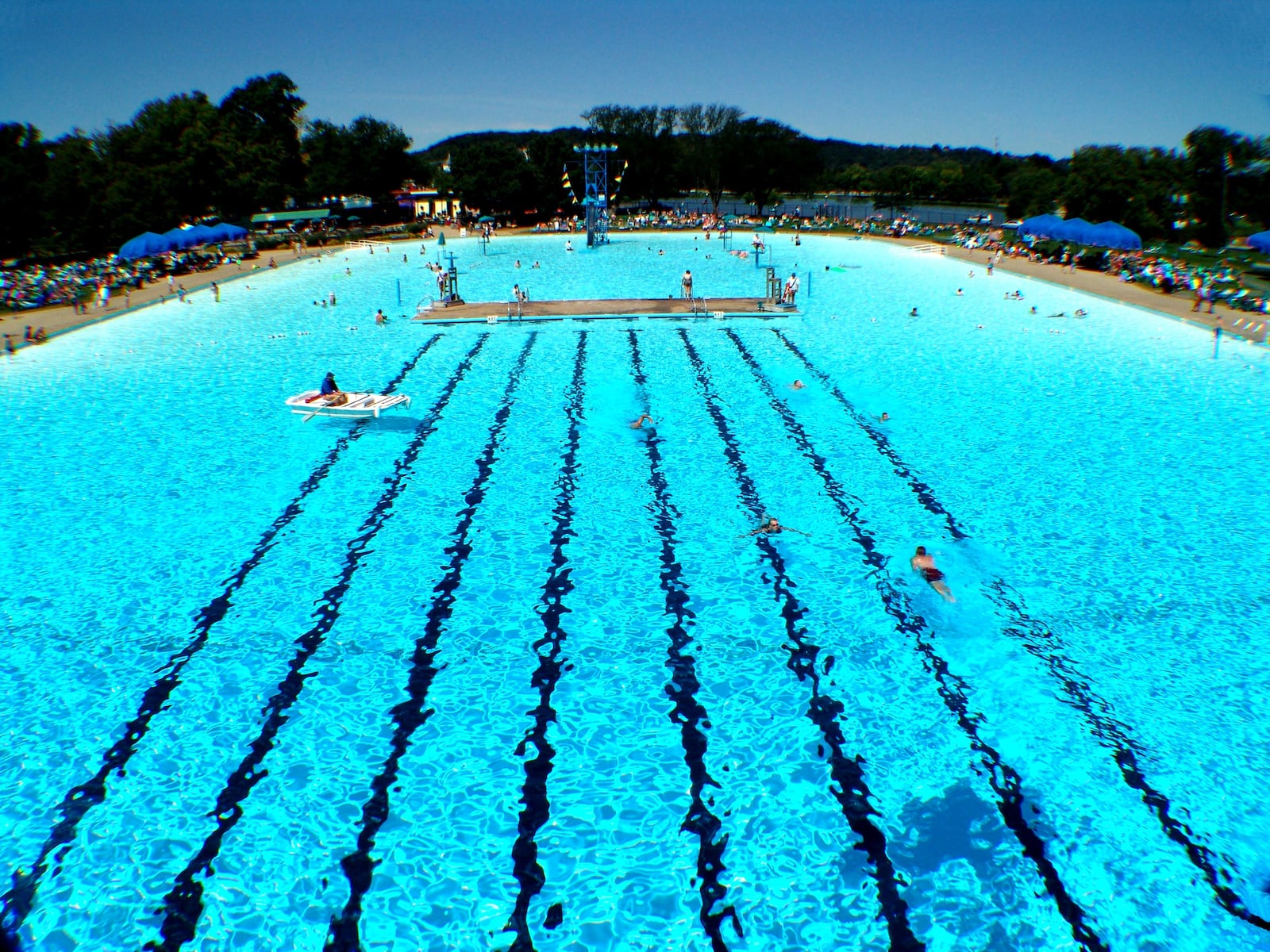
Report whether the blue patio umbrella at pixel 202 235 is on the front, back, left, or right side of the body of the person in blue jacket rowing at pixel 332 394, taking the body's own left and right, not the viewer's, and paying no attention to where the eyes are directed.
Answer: left

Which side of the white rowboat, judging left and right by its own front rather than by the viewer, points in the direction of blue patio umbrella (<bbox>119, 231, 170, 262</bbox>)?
right

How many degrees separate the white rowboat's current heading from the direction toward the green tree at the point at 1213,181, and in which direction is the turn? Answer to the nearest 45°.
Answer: approximately 180°

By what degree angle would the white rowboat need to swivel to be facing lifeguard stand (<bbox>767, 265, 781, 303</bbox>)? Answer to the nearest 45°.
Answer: approximately 135° to its right

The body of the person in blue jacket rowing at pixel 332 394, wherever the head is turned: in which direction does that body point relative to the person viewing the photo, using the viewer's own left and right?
facing to the right of the viewer

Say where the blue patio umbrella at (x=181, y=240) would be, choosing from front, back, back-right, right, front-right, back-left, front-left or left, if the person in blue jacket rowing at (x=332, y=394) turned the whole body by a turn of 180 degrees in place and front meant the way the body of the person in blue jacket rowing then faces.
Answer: right

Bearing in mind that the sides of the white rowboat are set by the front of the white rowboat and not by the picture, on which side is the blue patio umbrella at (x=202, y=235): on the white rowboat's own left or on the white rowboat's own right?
on the white rowboat's own right

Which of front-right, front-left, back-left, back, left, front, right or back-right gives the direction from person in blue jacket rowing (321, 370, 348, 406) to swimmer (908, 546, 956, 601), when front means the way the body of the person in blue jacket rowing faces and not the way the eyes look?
front-right

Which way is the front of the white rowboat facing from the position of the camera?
facing to the left of the viewer
